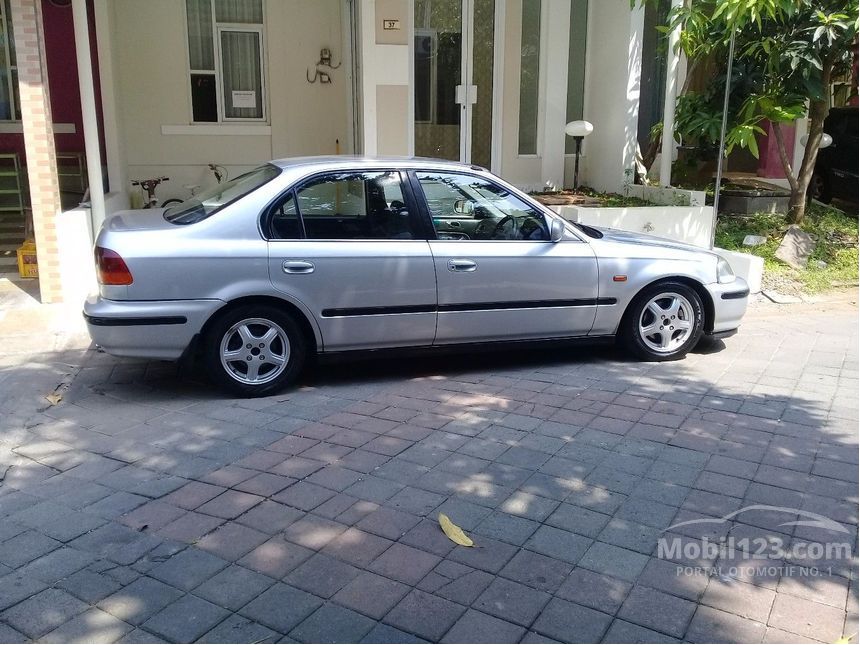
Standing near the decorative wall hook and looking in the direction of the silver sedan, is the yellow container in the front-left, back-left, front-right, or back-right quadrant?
front-right

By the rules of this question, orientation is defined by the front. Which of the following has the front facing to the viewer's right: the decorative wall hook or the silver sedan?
the silver sedan

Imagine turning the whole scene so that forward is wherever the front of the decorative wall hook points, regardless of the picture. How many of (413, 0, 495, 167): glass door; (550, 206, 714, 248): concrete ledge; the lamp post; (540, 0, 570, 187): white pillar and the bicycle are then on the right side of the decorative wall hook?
1

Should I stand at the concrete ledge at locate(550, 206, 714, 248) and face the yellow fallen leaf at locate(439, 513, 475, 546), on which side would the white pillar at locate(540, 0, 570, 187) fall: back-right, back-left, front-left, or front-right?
back-right

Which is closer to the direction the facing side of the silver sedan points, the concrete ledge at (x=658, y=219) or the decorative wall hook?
the concrete ledge

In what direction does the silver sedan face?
to the viewer's right

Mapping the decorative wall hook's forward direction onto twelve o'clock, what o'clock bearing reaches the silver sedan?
The silver sedan is roughly at 12 o'clock from the decorative wall hook.

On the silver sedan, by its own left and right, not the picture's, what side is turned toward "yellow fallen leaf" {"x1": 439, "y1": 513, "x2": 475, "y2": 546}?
right

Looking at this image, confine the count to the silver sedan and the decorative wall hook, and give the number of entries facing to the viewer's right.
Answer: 1

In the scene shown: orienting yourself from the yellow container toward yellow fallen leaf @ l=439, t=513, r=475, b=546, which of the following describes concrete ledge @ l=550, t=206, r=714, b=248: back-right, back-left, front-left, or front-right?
front-left

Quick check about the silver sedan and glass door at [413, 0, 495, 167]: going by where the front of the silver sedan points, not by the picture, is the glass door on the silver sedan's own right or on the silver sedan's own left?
on the silver sedan's own left

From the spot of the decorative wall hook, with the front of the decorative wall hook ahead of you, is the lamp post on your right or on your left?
on your left

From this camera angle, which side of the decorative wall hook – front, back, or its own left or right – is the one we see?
front

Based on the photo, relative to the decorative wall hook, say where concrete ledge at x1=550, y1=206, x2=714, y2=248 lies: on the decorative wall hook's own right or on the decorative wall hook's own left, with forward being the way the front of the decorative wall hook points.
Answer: on the decorative wall hook's own left

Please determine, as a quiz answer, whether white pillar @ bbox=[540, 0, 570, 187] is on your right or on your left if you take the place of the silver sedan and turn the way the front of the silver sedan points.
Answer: on your left

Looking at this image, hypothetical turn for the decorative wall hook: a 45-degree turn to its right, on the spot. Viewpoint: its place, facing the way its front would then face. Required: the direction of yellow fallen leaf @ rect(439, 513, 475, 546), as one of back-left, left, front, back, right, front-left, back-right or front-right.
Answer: front-left

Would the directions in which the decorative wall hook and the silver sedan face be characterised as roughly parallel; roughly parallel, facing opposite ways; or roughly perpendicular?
roughly perpendicular

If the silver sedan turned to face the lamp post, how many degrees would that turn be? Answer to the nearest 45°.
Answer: approximately 45° to its left
